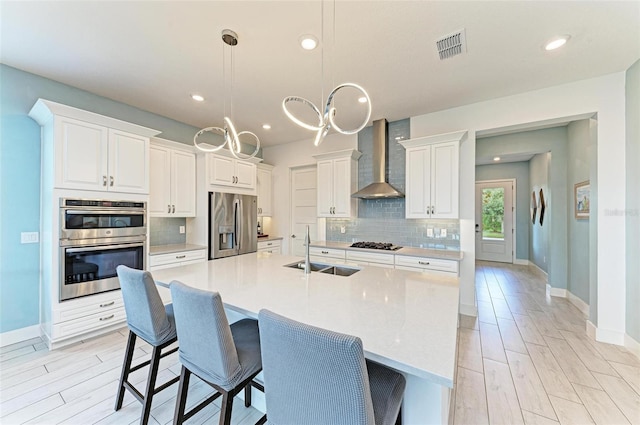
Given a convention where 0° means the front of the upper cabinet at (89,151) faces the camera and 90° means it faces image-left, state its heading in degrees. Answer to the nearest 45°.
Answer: approximately 315°

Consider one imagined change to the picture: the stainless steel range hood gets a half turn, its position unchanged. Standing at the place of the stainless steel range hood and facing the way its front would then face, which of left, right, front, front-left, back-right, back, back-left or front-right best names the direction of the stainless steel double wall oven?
back-left

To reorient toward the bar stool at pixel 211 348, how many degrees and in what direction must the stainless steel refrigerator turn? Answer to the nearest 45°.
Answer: approximately 45° to its right

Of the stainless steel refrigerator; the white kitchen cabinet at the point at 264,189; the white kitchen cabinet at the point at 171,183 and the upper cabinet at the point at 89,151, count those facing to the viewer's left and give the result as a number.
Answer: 0

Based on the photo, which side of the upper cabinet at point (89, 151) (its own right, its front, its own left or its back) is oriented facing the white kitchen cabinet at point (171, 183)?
left

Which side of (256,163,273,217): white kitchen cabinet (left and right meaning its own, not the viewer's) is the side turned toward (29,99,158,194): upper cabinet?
right

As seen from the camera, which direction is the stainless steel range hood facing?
toward the camera

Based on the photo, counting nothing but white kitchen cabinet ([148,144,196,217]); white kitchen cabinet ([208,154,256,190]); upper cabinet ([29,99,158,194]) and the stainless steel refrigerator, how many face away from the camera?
0

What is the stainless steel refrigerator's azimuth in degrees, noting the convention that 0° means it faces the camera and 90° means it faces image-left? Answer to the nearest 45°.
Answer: approximately 315°

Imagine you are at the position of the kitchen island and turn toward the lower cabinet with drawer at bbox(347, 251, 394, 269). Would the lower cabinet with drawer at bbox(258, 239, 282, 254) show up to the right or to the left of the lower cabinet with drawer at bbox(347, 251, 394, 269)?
left

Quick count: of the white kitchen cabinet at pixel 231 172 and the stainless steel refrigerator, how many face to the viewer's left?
0

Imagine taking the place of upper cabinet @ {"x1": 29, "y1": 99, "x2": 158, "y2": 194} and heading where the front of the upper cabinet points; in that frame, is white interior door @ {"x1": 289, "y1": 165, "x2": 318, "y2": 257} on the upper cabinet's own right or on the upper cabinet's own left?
on the upper cabinet's own left

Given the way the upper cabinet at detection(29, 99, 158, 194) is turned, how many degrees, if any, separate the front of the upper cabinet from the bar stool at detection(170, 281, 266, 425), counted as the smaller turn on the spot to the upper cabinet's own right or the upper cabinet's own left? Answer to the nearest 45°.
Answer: approximately 45° to the upper cabinet's own right

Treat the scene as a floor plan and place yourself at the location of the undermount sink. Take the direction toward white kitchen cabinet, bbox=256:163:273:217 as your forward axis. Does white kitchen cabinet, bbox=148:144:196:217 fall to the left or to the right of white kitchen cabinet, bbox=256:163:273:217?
left

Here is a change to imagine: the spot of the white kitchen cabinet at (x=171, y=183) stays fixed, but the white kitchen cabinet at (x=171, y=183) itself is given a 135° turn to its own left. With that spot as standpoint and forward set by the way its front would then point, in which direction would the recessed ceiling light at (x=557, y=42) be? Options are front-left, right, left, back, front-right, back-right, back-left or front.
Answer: back-right

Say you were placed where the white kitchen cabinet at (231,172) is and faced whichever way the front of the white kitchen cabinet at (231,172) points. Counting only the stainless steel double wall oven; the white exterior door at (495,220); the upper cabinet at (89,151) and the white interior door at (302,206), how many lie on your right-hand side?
2
